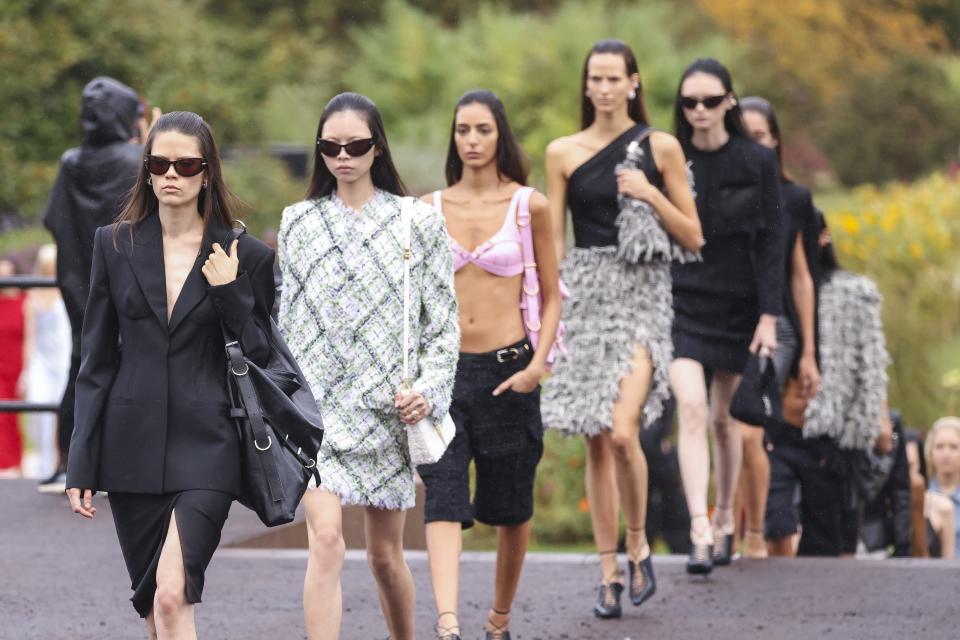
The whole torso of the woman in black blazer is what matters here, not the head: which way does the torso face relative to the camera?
toward the camera

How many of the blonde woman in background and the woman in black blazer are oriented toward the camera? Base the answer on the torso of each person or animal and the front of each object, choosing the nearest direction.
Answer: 2

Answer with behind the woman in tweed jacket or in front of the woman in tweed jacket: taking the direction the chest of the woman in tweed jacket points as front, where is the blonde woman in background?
behind

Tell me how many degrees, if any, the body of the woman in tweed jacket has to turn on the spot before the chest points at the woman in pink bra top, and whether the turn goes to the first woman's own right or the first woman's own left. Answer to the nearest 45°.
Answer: approximately 135° to the first woman's own left

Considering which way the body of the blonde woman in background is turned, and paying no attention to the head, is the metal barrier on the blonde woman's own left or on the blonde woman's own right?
on the blonde woman's own right

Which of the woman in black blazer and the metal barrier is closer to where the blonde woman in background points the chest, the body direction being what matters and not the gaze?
the woman in black blazer

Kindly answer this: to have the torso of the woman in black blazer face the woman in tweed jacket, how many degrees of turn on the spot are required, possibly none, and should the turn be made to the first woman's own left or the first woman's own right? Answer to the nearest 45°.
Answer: approximately 135° to the first woman's own left

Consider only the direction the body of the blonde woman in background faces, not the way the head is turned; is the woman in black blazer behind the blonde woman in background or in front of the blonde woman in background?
in front

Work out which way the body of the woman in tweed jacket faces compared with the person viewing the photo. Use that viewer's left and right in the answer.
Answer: facing the viewer

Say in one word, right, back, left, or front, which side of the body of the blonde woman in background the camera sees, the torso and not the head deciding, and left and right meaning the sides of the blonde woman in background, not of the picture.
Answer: front

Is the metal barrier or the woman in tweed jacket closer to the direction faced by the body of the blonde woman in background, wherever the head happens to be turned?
the woman in tweed jacket

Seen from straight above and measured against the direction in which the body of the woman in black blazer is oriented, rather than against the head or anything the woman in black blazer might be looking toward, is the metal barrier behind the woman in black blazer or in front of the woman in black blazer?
behind
